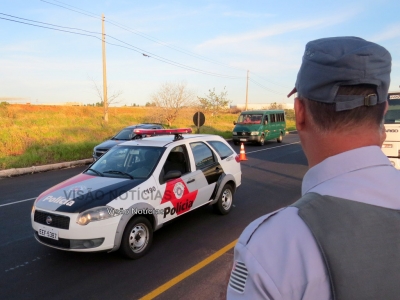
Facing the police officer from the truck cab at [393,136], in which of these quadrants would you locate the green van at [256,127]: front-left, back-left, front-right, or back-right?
back-right

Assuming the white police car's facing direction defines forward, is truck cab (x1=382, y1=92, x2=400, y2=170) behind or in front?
behind

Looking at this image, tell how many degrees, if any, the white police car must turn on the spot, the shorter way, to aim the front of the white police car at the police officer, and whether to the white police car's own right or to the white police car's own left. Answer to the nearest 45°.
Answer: approximately 45° to the white police car's own left

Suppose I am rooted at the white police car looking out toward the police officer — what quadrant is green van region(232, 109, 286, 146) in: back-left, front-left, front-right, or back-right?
back-left

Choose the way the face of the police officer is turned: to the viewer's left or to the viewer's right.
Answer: to the viewer's left

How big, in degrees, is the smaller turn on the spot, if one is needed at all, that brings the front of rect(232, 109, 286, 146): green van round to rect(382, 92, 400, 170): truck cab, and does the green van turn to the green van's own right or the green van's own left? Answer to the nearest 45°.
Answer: approximately 45° to the green van's own left

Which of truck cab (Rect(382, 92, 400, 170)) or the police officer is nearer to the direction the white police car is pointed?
the police officer
